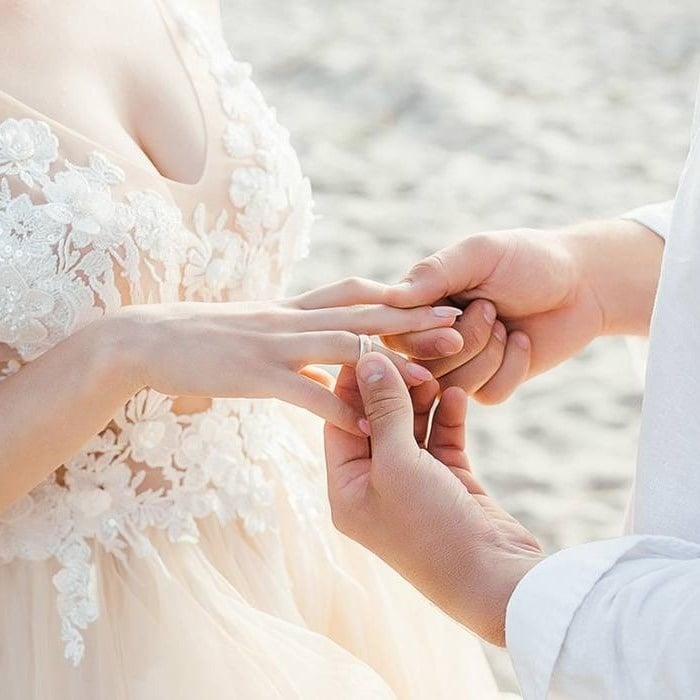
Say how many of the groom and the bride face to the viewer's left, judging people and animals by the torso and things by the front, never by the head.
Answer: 1

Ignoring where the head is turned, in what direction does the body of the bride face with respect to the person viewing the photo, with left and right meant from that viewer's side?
facing the viewer and to the right of the viewer

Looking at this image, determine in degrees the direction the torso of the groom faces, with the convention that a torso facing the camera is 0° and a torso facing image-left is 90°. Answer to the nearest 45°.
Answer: approximately 90°

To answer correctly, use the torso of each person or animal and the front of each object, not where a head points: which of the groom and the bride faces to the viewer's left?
the groom
